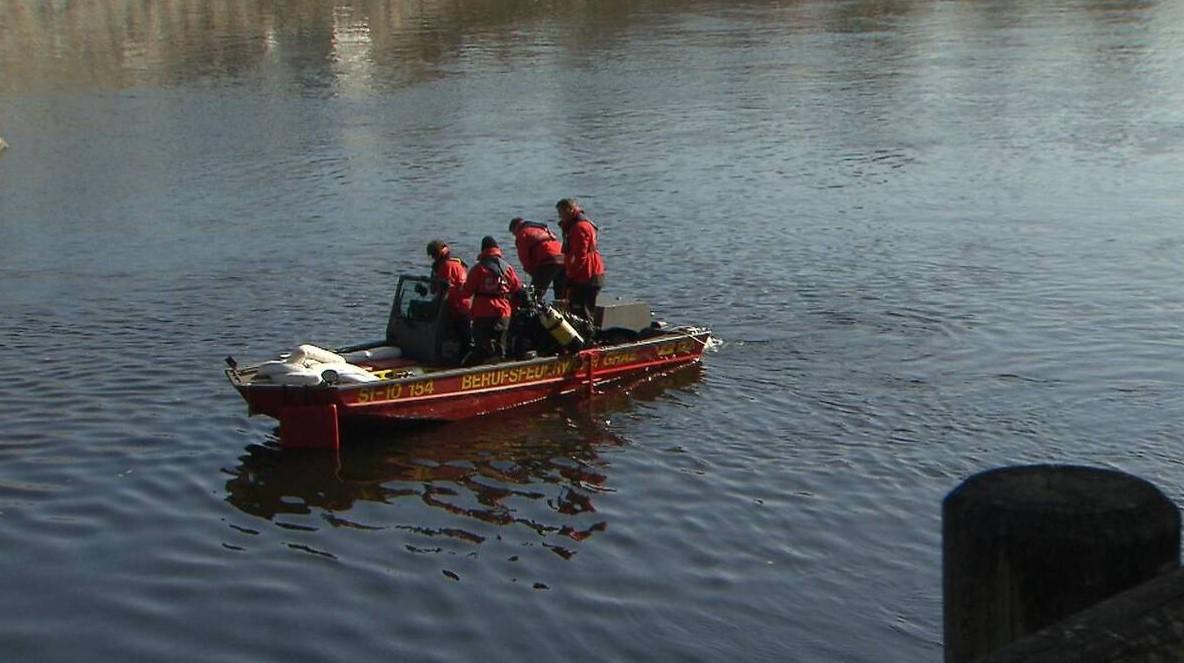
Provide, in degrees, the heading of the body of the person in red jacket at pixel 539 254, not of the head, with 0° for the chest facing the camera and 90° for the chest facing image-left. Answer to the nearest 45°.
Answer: approximately 90°

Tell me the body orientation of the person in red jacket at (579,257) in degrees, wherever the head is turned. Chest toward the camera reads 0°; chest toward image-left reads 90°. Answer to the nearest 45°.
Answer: approximately 90°

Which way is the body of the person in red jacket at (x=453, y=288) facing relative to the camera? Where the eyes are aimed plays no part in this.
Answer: to the viewer's left

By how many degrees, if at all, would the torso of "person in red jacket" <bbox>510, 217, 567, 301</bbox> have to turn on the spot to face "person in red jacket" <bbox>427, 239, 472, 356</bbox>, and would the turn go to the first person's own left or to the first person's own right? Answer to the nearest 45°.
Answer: approximately 45° to the first person's own left

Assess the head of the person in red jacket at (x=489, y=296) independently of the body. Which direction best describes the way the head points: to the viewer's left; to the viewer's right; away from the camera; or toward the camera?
away from the camera

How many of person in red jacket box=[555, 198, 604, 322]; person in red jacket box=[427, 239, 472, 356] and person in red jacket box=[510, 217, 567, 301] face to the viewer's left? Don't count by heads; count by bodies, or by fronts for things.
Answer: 3

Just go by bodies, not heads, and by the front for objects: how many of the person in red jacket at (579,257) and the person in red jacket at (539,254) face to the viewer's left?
2

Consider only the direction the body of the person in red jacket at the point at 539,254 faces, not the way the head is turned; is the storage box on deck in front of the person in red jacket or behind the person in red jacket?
behind

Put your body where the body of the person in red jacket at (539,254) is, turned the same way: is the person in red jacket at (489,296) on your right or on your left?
on your left
